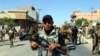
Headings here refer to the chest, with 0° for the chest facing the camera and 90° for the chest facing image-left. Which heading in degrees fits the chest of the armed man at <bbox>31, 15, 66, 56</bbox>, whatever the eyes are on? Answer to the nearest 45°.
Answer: approximately 0°
